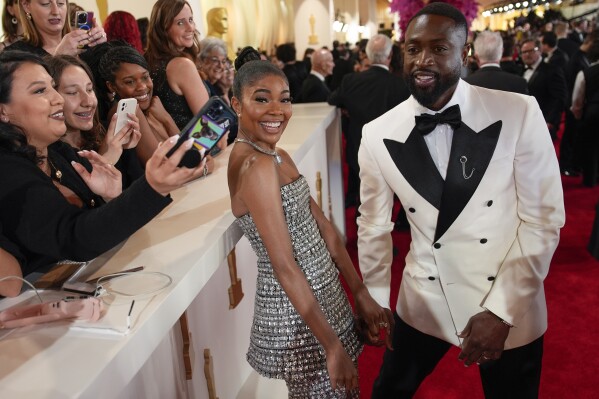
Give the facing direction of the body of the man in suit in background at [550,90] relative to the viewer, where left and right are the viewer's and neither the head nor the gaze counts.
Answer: facing the viewer and to the left of the viewer

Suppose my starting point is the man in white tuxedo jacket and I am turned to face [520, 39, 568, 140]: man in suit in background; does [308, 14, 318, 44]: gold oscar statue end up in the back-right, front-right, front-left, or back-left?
front-left

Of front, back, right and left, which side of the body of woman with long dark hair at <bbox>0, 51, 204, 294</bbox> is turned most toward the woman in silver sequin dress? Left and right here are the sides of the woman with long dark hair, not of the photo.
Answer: front

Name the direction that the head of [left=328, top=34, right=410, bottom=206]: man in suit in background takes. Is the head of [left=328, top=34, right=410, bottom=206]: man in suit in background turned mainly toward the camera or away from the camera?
away from the camera

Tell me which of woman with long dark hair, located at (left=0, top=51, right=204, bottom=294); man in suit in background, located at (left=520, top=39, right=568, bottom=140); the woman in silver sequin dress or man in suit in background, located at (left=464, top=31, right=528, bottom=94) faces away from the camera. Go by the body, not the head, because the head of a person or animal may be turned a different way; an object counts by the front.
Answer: man in suit in background, located at (left=464, top=31, right=528, bottom=94)

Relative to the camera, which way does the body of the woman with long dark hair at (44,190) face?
to the viewer's right

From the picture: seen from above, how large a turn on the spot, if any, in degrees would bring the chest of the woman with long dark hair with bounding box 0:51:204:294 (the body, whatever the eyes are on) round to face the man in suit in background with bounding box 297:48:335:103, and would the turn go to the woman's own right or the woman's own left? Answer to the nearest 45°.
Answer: approximately 45° to the woman's own left

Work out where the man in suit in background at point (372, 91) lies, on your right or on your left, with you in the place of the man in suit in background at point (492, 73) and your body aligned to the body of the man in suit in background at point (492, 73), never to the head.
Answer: on your left

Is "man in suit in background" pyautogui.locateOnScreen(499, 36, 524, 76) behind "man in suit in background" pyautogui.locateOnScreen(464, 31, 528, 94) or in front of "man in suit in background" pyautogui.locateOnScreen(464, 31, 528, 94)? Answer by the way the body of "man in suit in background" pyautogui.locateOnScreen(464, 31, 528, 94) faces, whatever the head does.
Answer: in front

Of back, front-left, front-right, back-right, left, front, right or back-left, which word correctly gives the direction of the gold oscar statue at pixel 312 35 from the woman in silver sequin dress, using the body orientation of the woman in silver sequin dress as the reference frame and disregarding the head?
back-left

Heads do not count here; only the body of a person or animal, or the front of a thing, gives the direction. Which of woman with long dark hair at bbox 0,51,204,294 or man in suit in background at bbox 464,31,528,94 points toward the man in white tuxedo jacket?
the woman with long dark hair

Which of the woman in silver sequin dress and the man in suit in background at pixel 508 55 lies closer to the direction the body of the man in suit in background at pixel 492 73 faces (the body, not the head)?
the man in suit in background

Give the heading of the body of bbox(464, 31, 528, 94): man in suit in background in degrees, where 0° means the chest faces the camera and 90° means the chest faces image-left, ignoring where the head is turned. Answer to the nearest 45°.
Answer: approximately 180°

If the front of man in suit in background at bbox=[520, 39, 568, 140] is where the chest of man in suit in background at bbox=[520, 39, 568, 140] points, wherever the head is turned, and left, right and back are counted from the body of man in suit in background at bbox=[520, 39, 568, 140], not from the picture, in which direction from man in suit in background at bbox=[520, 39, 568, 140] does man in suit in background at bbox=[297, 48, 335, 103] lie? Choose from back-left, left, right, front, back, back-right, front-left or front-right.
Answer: front-right
